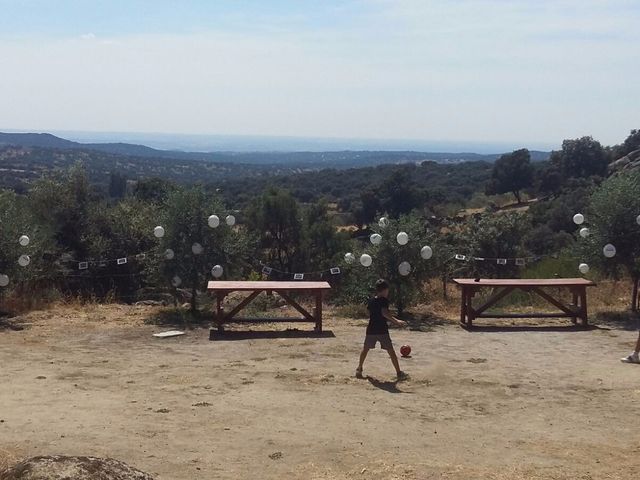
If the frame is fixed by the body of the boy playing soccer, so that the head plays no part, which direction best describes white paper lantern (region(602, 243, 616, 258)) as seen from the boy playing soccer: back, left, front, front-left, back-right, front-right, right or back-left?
front-left

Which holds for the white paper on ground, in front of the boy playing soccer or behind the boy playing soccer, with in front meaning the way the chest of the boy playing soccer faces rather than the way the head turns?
behind

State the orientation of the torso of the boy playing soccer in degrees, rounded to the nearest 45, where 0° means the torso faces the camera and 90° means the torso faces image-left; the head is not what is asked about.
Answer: approximately 270°

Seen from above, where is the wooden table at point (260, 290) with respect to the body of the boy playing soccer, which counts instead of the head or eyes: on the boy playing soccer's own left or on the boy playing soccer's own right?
on the boy playing soccer's own left

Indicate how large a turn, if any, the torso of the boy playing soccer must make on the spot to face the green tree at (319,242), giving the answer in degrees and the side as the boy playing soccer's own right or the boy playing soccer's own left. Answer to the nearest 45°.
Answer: approximately 90° to the boy playing soccer's own left

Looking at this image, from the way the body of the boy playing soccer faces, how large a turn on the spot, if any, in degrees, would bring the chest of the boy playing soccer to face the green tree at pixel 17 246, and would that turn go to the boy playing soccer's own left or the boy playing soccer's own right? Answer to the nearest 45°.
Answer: approximately 135° to the boy playing soccer's own left

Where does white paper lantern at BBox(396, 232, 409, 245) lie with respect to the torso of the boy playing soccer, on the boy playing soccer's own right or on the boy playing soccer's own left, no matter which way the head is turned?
on the boy playing soccer's own left

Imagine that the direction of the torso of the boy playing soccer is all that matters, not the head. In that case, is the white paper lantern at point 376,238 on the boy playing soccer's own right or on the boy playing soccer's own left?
on the boy playing soccer's own left

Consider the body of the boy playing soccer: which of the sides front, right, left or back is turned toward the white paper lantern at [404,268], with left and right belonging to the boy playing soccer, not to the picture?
left
